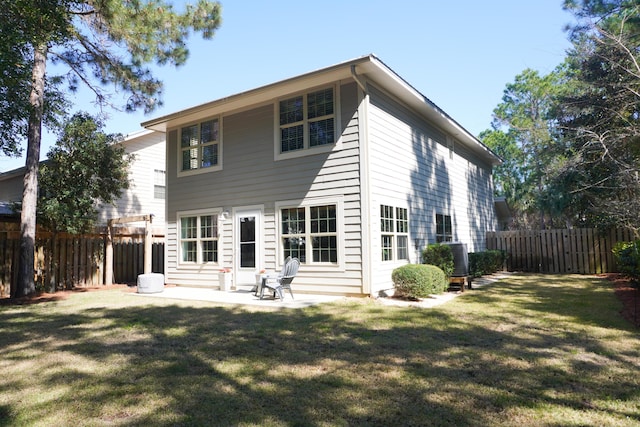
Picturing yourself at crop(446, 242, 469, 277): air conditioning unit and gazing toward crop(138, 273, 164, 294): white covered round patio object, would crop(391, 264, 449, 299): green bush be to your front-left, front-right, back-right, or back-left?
front-left

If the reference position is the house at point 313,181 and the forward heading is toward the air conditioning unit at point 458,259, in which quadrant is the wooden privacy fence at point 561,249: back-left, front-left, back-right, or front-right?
front-left

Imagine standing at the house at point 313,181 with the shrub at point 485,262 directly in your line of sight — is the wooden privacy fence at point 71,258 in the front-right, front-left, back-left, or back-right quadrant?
back-left

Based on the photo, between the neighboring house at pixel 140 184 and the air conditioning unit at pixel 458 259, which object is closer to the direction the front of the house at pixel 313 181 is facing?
the neighboring house

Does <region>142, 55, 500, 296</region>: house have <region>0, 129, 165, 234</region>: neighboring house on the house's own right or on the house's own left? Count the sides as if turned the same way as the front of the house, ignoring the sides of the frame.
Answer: on the house's own right

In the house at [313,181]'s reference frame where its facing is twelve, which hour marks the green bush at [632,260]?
The green bush is roughly at 8 o'clock from the house.

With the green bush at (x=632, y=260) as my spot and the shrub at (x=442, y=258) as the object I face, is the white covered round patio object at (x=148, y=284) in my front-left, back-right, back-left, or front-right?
front-left

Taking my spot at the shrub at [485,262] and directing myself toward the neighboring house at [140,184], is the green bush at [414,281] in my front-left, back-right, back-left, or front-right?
front-left

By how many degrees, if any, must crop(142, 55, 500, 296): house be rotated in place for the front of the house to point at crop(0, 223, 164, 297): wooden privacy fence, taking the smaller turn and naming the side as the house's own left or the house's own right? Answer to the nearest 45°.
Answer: approximately 45° to the house's own right
